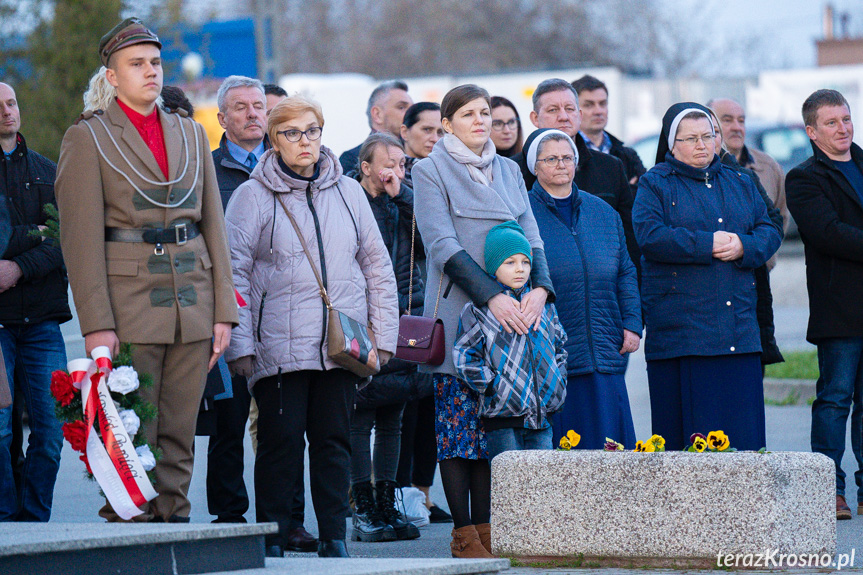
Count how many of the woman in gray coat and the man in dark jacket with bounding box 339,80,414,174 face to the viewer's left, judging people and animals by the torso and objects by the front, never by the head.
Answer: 0

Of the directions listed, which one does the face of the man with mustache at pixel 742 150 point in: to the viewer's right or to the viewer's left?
to the viewer's left

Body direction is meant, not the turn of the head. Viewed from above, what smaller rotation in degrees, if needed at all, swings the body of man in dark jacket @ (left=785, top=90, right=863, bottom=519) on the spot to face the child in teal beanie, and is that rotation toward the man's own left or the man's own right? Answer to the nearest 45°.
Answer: approximately 90° to the man's own right

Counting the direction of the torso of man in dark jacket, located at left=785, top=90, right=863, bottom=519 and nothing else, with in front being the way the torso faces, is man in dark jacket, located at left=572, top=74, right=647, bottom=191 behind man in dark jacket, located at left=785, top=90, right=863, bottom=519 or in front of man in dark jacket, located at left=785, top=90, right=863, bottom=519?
behind

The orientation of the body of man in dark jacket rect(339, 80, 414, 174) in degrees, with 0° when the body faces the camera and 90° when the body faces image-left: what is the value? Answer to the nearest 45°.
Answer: approximately 315°

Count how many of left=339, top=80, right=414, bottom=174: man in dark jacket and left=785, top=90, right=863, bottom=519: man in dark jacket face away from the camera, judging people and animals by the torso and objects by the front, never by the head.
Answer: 0

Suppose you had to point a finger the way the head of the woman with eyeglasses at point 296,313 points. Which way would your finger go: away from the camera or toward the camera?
toward the camera

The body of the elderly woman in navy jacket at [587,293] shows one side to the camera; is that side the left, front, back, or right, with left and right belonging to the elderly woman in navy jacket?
front

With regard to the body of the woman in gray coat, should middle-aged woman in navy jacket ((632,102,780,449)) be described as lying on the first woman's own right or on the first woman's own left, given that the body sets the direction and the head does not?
on the first woman's own left

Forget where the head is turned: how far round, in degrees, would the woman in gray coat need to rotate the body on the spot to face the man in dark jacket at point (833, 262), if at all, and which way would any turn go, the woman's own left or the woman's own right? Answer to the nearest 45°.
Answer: approximately 90° to the woman's own left

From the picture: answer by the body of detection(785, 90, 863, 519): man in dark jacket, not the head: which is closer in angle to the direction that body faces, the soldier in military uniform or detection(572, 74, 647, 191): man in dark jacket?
the soldier in military uniform

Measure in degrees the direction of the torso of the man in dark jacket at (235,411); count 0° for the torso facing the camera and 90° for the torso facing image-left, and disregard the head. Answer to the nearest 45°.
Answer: approximately 315°
